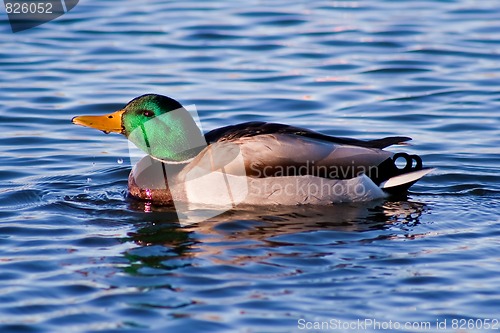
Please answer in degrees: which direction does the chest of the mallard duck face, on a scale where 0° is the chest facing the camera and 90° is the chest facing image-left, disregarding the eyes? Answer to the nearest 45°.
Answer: approximately 90°
